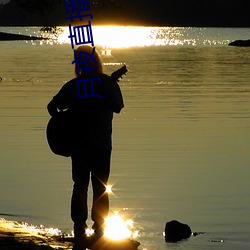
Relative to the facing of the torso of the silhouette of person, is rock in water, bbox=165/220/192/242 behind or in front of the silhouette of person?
in front
